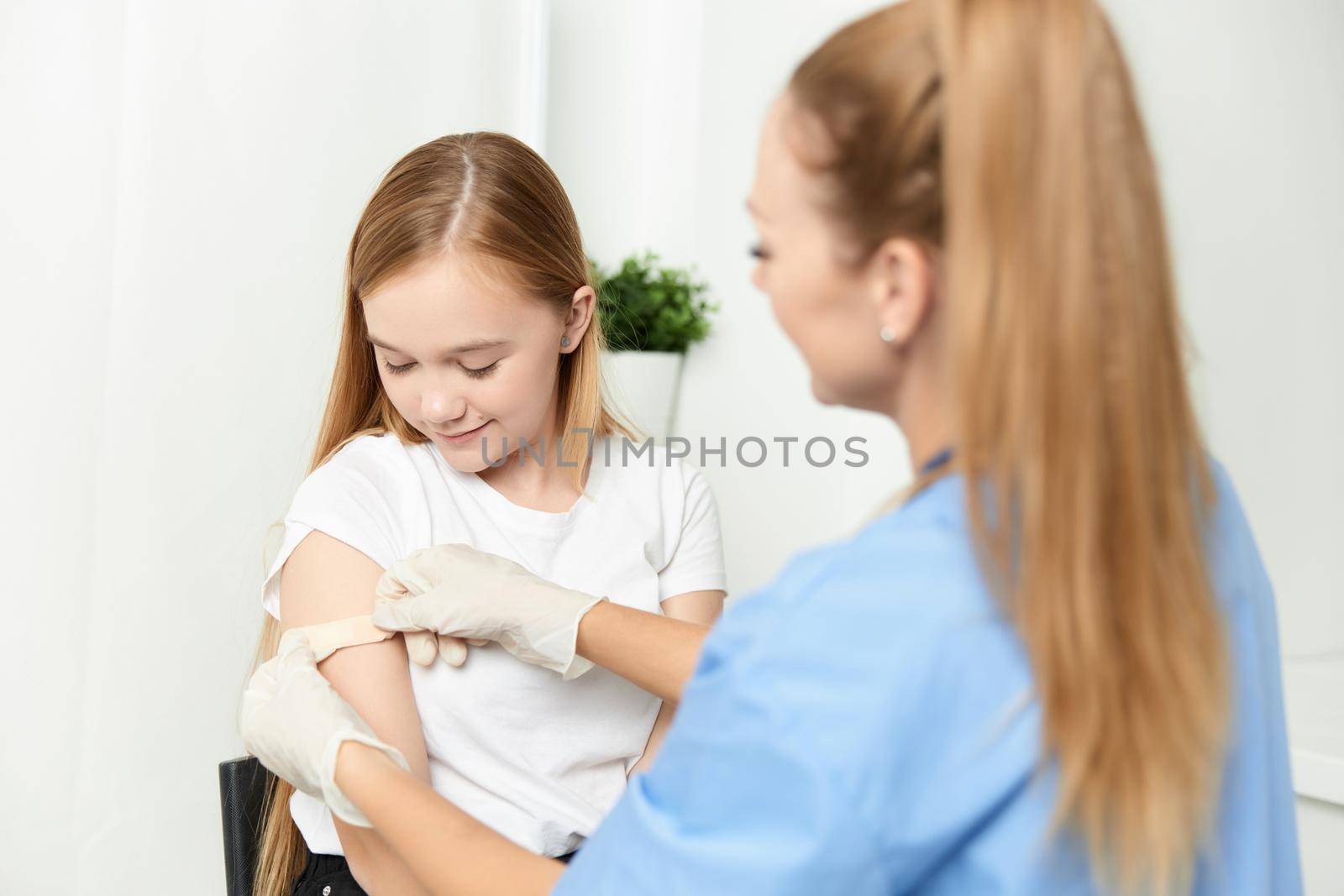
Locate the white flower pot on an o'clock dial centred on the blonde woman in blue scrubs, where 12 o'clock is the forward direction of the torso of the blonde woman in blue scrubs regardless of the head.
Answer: The white flower pot is roughly at 1 o'clock from the blonde woman in blue scrubs.

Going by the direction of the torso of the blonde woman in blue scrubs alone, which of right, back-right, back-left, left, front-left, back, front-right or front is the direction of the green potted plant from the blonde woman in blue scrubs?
front-right

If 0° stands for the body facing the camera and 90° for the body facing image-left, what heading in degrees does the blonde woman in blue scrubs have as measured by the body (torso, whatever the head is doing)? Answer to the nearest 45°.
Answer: approximately 135°

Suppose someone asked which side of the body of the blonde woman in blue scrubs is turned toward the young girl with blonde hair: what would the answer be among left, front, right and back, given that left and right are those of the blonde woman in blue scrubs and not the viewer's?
front

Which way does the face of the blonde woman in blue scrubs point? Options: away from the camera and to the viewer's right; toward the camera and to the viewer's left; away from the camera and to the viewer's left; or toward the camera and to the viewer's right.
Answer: away from the camera and to the viewer's left
